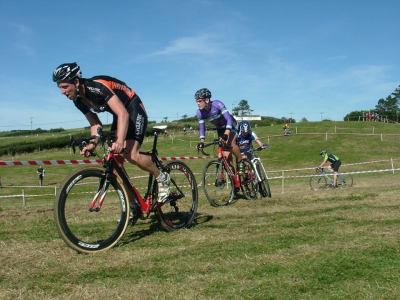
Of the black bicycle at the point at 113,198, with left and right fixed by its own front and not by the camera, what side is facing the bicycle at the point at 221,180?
back

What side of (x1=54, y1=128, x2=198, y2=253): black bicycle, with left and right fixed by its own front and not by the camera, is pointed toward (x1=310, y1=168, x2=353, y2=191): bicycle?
back

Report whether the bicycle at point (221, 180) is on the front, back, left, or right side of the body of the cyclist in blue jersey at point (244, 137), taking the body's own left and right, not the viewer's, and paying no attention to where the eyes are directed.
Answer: front

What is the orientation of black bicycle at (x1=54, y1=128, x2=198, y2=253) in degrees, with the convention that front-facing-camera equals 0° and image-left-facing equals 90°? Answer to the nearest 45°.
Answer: approximately 45°

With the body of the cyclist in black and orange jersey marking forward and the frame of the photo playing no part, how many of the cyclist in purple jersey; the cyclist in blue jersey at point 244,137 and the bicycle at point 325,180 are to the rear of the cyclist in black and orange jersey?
3

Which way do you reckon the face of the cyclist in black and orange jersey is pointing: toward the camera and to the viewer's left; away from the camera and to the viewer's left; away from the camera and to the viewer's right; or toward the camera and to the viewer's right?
toward the camera and to the viewer's left

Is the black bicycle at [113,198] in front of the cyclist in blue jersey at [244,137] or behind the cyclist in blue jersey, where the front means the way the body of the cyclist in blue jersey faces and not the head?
in front

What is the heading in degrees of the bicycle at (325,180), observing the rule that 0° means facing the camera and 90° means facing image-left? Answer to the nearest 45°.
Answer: approximately 90°

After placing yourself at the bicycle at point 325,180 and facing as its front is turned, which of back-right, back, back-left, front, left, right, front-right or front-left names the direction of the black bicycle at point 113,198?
left

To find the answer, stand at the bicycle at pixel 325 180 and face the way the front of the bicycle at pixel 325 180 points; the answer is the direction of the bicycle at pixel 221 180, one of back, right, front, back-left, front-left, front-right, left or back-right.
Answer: left

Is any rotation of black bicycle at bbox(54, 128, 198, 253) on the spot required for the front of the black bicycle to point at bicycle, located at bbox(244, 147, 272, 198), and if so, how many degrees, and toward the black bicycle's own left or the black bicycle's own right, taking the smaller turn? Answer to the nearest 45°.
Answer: approximately 180°

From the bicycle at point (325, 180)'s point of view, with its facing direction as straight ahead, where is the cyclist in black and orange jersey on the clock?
The cyclist in black and orange jersey is roughly at 9 o'clock from the bicycle.
